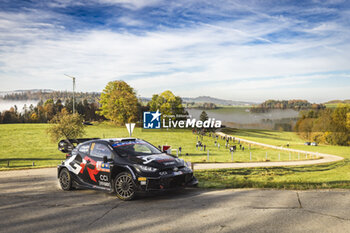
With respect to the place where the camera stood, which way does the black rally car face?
facing the viewer and to the right of the viewer
